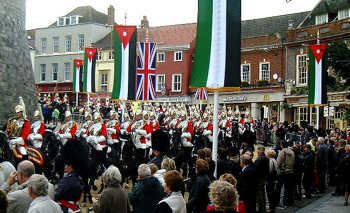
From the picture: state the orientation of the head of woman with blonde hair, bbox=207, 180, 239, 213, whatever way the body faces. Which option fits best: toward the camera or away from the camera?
away from the camera

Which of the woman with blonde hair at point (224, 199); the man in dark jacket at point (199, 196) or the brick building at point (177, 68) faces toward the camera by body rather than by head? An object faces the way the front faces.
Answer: the brick building

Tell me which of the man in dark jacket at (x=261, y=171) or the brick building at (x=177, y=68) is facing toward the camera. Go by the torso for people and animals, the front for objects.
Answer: the brick building

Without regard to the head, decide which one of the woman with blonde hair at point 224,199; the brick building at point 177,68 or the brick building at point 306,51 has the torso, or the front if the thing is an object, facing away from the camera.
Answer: the woman with blonde hair

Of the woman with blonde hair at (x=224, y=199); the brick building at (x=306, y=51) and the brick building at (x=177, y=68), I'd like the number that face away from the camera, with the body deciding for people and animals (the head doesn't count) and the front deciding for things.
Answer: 1

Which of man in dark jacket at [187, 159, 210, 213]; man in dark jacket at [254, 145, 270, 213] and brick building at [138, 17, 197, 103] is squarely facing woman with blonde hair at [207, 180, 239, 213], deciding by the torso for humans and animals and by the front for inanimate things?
the brick building

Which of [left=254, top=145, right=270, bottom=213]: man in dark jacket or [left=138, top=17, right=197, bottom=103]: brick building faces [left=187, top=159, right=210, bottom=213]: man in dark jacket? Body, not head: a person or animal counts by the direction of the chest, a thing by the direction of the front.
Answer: the brick building

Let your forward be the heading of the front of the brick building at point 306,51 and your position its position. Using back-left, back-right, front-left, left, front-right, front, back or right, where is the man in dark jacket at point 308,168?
front-left

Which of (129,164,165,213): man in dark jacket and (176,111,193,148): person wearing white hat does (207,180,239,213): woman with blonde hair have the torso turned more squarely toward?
the person wearing white hat

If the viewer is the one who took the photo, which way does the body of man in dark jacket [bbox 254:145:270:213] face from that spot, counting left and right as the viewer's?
facing away from the viewer and to the left of the viewer

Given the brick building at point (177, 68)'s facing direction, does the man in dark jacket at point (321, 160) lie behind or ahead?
ahead

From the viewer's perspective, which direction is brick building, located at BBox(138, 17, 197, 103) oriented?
toward the camera

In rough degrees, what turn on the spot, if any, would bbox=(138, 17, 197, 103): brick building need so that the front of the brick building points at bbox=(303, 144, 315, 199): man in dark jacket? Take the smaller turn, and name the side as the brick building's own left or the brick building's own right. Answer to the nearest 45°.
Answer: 0° — it already faces them

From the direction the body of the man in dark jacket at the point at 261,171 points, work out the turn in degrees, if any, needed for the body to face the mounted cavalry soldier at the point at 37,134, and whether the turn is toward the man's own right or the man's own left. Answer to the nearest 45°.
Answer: approximately 45° to the man's own left

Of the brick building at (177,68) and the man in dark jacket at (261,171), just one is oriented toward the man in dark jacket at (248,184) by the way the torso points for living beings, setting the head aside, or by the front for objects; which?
the brick building

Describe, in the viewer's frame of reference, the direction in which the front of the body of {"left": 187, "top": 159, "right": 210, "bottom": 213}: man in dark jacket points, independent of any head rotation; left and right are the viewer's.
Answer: facing away from the viewer and to the left of the viewer

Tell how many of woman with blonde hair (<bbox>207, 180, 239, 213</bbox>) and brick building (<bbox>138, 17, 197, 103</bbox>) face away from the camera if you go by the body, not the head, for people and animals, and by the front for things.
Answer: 1

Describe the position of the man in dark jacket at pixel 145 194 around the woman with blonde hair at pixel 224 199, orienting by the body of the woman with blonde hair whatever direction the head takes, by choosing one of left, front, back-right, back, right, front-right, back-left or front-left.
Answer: front-left

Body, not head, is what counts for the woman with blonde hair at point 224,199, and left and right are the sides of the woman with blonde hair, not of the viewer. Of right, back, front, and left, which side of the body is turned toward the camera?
back

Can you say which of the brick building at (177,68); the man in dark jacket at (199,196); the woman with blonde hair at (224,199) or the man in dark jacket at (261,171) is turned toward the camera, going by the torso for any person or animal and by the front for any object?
the brick building

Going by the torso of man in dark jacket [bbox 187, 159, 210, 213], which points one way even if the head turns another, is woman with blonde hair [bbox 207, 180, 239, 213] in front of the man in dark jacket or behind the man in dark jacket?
behind
